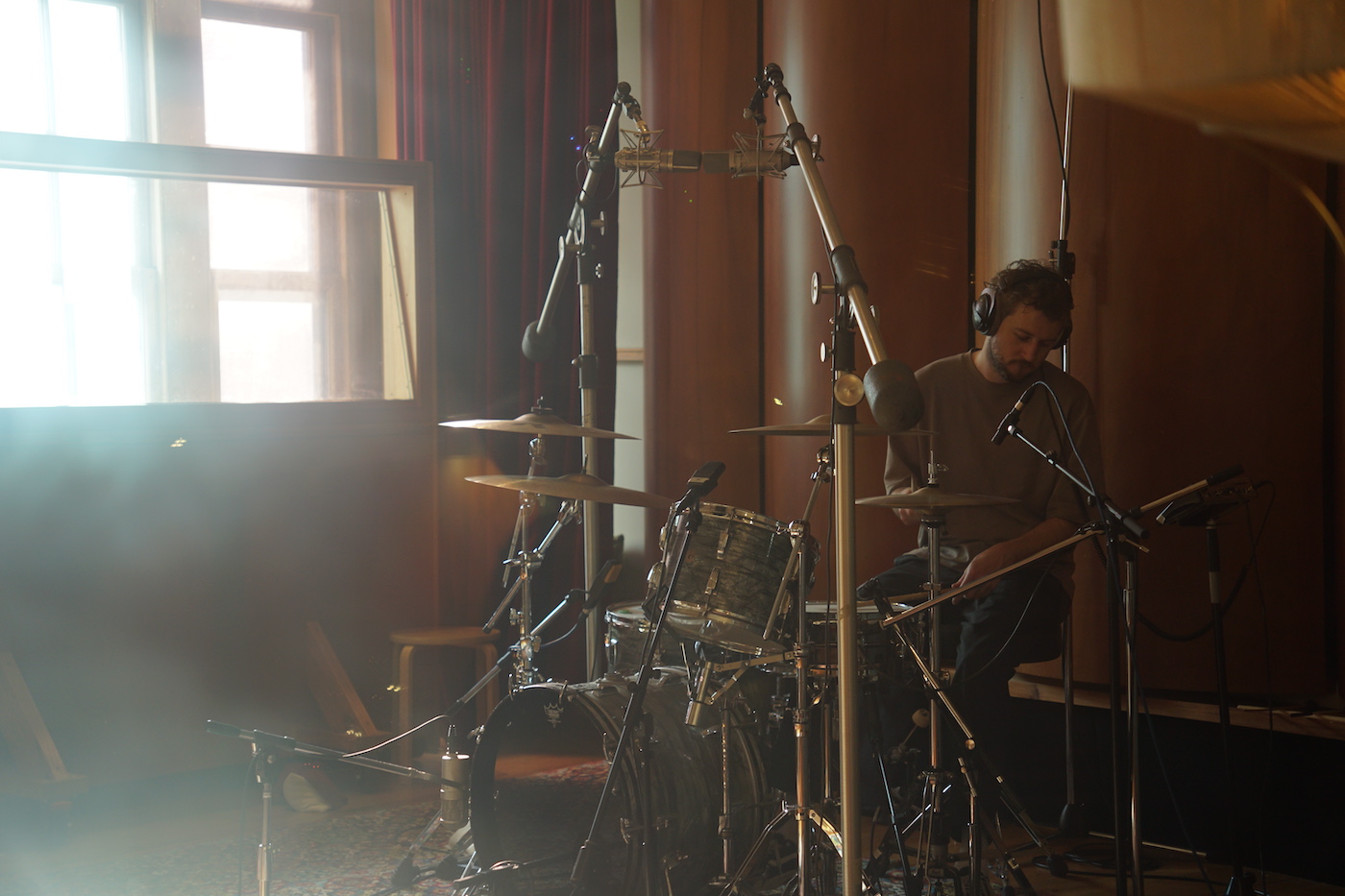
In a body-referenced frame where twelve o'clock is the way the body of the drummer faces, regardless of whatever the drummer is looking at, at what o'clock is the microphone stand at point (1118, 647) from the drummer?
The microphone stand is roughly at 10 o'clock from the drummer.

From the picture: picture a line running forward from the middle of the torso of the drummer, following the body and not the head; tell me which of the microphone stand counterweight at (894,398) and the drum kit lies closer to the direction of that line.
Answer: the drum kit

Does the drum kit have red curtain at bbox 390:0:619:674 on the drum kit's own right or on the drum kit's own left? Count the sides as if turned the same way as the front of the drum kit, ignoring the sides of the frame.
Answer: on the drum kit's own right

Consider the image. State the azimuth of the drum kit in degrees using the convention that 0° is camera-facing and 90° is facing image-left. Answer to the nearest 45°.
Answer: approximately 45°

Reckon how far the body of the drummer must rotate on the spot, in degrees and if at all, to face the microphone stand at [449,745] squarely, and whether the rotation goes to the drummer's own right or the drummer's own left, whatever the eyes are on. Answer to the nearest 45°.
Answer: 0° — they already face it

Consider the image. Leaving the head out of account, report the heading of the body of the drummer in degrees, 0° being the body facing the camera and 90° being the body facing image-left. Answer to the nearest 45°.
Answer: approximately 45°

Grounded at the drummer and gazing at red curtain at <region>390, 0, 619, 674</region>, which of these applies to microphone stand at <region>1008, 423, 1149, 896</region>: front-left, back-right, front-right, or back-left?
back-left
